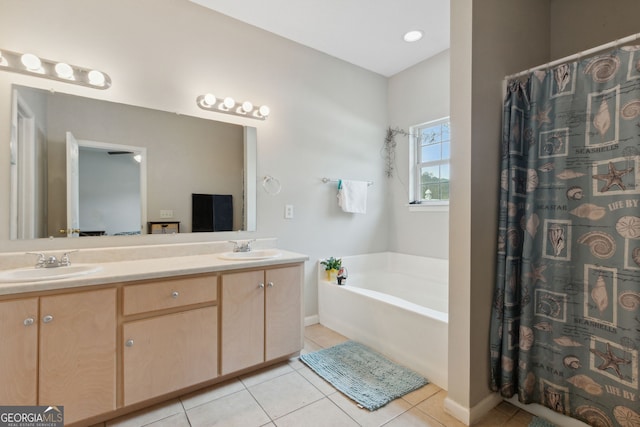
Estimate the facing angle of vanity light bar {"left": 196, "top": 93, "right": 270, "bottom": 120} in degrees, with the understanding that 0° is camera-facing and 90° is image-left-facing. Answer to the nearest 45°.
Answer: approximately 315°

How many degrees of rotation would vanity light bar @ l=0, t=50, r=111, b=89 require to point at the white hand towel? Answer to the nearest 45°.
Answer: approximately 45° to its left

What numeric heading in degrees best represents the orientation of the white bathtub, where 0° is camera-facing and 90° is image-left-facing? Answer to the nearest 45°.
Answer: approximately 45°

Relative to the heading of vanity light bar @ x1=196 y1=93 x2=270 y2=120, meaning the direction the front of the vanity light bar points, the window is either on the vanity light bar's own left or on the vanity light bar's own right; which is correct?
on the vanity light bar's own left
